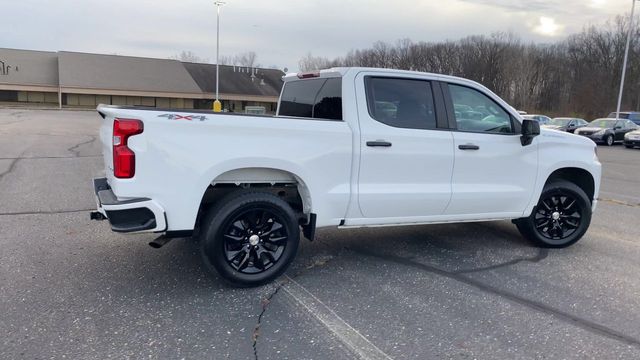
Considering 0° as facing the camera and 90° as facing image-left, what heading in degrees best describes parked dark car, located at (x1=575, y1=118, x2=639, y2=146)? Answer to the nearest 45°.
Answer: approximately 45°

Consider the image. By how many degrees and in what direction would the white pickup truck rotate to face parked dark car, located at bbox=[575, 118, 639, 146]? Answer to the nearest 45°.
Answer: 0° — it already faces it

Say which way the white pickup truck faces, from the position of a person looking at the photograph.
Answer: facing away from the viewer and to the right of the viewer

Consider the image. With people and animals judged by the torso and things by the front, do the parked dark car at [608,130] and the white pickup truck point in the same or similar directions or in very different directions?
very different directions
